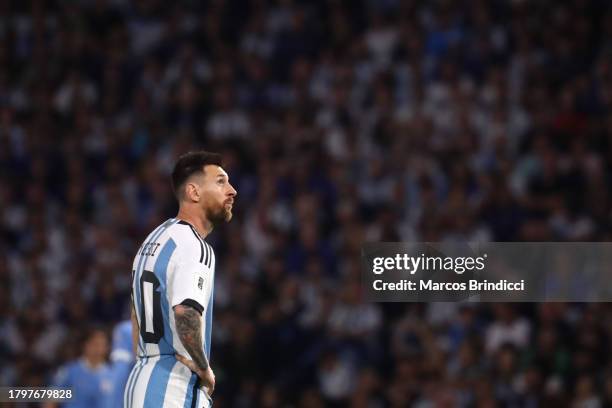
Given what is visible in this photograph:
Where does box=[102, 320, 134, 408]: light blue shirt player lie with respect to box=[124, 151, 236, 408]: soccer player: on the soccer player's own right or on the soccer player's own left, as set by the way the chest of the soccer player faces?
on the soccer player's own left

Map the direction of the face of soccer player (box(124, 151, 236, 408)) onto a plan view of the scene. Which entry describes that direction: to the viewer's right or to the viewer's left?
to the viewer's right

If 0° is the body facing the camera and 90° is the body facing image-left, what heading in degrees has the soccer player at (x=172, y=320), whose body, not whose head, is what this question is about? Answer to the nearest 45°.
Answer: approximately 225°

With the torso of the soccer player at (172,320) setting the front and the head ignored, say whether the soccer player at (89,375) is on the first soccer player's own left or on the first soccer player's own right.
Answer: on the first soccer player's own left
